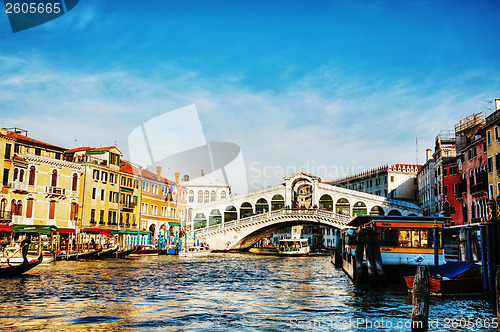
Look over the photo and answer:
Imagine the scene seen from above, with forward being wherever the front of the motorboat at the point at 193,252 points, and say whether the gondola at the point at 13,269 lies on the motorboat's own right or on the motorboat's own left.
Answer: on the motorboat's own right

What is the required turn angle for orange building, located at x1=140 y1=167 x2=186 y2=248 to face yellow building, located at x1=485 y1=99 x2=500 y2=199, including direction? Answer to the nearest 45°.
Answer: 0° — it already faces it

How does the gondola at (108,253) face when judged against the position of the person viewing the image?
facing to the right of the viewer

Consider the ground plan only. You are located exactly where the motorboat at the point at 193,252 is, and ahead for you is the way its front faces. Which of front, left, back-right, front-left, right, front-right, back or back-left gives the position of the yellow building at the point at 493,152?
front-right

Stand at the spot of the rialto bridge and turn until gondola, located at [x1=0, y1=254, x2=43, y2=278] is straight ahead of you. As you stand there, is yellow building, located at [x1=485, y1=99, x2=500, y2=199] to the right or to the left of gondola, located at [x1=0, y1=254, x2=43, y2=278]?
left

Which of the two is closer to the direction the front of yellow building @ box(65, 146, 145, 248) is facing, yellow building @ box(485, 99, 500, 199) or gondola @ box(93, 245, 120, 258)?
the yellow building

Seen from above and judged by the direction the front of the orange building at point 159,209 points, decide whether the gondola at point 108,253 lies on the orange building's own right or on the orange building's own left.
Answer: on the orange building's own right

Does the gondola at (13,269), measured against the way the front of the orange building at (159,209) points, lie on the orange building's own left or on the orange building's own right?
on the orange building's own right

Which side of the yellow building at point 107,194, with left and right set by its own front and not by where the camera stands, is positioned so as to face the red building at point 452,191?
front

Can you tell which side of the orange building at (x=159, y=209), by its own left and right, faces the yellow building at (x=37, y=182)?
right

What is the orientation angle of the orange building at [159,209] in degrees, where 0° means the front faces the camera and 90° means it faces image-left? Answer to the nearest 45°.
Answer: approximately 315°
